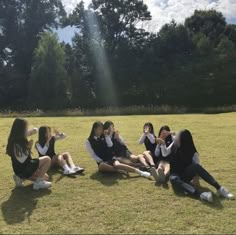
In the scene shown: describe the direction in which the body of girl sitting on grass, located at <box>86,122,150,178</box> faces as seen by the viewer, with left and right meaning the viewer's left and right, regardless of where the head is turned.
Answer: facing the viewer and to the right of the viewer

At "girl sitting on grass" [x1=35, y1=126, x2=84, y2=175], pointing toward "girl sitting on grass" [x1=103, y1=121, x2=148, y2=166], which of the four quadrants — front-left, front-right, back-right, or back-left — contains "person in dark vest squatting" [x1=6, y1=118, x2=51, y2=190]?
back-right

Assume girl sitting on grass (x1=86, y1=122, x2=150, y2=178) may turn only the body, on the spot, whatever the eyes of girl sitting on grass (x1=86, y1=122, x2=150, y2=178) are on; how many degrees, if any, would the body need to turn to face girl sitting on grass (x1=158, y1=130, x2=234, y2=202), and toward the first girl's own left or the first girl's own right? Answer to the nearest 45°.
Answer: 0° — they already face them

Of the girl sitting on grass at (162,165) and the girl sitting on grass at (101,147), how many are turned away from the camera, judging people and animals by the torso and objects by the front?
0

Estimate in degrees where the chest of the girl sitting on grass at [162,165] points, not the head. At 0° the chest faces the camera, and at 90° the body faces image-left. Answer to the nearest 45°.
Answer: approximately 45°

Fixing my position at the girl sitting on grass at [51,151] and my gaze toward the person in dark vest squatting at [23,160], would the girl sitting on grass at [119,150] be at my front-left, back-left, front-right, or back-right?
back-left

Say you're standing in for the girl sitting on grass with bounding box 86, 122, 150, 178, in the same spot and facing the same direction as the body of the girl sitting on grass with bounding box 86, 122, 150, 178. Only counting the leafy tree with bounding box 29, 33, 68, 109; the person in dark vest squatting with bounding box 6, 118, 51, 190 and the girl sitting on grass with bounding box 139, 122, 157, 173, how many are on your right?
1

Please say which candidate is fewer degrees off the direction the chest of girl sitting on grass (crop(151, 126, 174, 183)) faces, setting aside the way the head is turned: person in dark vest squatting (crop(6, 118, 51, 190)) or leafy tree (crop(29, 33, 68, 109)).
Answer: the person in dark vest squatting

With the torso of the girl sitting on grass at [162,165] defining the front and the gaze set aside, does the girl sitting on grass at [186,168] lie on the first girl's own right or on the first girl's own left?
on the first girl's own left

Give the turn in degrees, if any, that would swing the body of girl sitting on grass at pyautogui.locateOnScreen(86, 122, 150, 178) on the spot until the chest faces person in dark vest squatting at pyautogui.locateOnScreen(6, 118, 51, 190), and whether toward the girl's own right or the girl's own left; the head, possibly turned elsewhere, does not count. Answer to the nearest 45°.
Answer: approximately 90° to the girl's own right

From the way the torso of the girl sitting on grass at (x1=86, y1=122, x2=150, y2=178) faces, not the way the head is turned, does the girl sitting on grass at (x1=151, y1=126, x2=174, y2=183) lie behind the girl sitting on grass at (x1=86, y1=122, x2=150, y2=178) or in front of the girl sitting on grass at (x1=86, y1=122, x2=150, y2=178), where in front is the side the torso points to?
in front

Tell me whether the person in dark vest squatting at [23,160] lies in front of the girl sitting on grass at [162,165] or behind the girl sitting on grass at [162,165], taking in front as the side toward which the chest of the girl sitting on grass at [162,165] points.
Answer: in front
